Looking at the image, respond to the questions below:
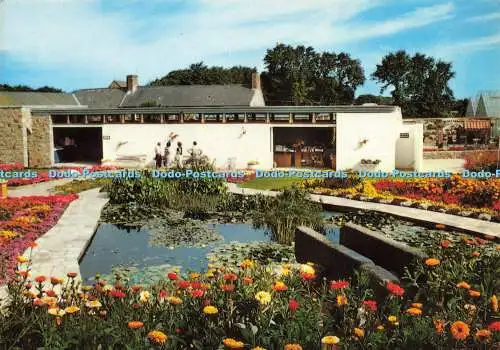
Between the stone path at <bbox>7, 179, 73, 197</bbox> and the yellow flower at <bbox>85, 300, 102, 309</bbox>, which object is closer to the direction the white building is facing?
the yellow flower

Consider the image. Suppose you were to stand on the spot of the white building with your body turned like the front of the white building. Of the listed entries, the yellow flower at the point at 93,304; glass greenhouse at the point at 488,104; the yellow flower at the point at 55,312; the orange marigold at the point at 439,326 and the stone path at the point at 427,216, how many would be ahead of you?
4

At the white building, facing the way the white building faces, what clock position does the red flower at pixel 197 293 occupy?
The red flower is roughly at 12 o'clock from the white building.

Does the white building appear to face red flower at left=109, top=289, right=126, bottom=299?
yes

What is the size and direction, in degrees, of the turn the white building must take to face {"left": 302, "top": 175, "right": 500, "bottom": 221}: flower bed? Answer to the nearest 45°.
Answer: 0° — it already faces it

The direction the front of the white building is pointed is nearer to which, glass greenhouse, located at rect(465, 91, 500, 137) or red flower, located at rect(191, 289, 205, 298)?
the red flower

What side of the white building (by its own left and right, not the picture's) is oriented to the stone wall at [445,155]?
left

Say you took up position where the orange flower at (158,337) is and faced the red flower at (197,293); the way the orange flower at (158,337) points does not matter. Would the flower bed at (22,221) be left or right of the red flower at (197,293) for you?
left

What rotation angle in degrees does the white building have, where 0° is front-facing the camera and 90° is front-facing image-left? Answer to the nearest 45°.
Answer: approximately 0°

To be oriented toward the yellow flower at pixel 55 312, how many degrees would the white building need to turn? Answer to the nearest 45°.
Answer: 0° — it already faces it

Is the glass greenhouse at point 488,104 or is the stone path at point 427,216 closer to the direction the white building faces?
the stone path

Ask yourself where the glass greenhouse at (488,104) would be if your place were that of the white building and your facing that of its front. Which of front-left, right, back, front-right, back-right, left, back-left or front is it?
back-left

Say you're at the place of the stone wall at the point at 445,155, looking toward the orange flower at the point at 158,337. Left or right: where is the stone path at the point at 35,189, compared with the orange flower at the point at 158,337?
right

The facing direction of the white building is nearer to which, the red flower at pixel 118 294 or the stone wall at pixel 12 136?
the red flower

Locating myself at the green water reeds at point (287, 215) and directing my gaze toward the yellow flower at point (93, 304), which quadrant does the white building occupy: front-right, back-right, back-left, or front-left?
back-right
